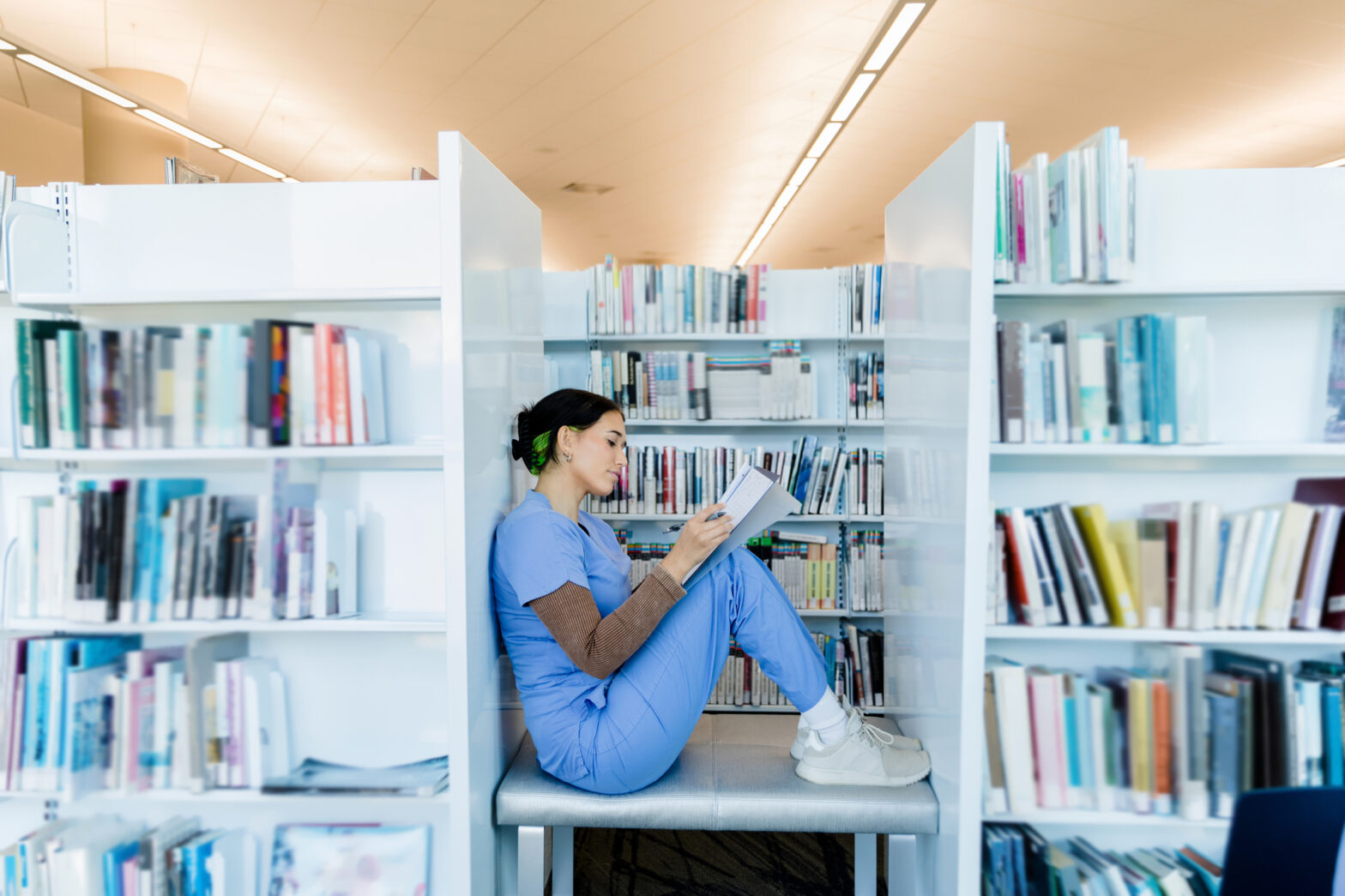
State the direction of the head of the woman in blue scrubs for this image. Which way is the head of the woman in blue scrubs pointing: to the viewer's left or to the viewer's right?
to the viewer's right

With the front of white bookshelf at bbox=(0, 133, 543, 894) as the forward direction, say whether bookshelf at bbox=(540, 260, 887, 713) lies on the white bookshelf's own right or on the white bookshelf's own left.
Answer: on the white bookshelf's own left

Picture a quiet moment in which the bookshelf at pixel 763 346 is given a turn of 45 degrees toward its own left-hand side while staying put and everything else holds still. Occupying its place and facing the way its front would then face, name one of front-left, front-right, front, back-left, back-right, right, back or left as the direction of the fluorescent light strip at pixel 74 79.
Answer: back-right

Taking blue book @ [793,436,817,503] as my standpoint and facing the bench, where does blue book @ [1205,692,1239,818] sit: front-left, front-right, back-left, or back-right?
front-left

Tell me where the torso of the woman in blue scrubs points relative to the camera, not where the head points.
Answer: to the viewer's right

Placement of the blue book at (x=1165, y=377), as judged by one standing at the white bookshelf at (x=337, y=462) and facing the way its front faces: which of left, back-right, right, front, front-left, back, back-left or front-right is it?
front-left

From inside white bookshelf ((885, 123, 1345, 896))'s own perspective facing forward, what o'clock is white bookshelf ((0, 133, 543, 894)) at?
white bookshelf ((0, 133, 543, 894)) is roughly at 2 o'clock from white bookshelf ((885, 123, 1345, 896)).

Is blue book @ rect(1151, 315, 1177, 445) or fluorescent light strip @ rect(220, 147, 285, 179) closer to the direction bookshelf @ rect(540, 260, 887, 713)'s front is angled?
the blue book

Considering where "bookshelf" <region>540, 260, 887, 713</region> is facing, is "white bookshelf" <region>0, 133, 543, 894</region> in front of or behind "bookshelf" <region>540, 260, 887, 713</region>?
in front

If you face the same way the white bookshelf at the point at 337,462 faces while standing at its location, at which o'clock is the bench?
The bench is roughly at 10 o'clock from the white bookshelf.

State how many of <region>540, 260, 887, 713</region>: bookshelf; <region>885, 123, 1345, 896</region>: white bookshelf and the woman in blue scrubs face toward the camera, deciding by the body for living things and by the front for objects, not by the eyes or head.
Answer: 2

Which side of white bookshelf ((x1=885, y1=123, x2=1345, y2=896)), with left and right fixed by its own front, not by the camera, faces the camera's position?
front

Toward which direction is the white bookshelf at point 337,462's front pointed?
toward the camera

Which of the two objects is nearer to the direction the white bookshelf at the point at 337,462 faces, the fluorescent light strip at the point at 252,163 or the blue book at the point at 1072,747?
the blue book

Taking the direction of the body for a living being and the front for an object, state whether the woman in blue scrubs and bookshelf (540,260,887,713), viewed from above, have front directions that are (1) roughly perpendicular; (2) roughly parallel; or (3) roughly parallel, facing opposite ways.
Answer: roughly perpendicular

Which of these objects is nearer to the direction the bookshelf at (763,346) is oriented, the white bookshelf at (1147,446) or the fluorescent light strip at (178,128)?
the white bookshelf
